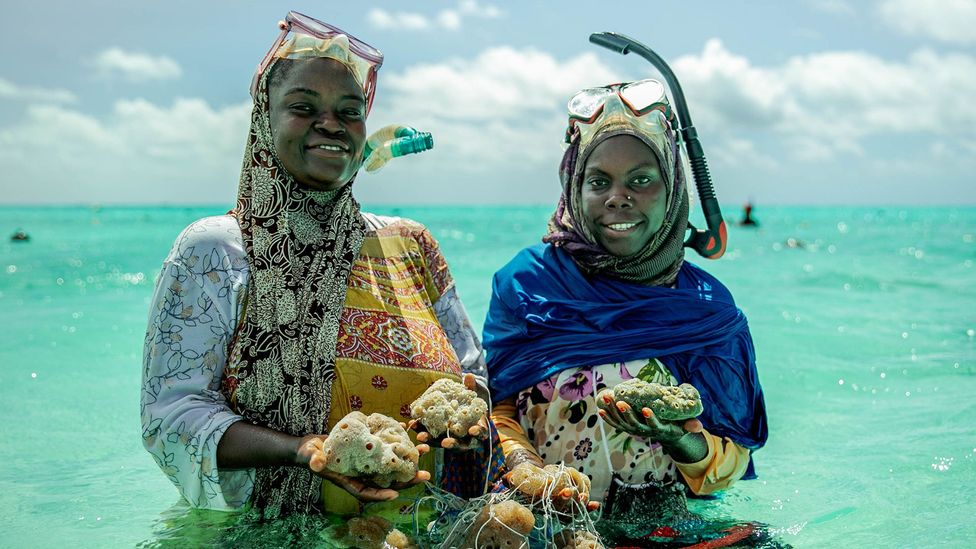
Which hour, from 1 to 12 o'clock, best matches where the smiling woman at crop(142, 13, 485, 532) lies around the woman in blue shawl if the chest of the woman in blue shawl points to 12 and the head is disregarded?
The smiling woman is roughly at 2 o'clock from the woman in blue shawl.

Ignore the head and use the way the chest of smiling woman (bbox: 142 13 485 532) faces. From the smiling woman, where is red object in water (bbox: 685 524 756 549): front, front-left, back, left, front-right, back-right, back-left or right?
front-left

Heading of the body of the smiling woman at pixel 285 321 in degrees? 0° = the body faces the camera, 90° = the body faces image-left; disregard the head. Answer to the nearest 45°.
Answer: approximately 315°

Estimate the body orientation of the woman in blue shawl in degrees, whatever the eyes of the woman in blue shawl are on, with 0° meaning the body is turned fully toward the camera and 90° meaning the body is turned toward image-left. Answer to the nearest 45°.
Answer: approximately 0°

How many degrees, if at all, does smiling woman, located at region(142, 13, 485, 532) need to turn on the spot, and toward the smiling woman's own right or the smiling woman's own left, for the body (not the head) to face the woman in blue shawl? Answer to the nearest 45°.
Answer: approximately 45° to the smiling woman's own left
